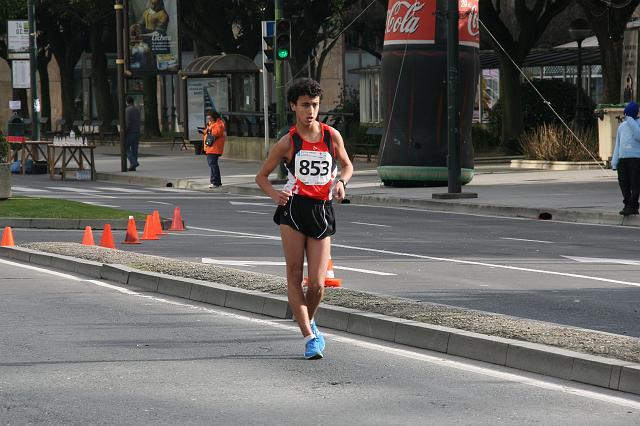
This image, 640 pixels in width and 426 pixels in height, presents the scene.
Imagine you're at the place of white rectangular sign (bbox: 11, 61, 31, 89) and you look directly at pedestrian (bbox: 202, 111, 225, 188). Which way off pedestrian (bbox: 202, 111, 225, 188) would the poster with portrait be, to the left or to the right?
left

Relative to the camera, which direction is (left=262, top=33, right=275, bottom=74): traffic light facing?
to the viewer's left

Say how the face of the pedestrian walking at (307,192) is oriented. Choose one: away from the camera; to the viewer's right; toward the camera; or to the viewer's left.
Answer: toward the camera

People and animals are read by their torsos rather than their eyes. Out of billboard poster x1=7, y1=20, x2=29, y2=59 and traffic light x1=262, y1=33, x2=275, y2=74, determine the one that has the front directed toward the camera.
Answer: the billboard poster

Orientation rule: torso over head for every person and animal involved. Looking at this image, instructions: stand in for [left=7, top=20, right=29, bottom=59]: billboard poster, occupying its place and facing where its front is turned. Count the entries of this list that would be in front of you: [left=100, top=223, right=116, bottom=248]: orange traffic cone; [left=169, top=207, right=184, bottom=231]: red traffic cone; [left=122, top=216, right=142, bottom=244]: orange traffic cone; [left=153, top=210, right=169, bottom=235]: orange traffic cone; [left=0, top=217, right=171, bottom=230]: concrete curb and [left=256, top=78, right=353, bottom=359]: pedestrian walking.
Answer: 6

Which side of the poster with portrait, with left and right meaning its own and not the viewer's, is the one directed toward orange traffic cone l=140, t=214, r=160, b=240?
front

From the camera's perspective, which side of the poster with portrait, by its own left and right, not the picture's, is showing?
front

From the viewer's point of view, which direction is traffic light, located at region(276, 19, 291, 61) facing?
toward the camera

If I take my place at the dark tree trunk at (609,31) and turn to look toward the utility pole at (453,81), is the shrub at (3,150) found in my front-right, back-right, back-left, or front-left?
front-right

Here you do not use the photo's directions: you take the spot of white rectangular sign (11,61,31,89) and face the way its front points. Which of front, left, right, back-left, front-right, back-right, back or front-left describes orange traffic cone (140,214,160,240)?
front

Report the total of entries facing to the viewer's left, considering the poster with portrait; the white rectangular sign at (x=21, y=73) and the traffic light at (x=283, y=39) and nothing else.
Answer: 0

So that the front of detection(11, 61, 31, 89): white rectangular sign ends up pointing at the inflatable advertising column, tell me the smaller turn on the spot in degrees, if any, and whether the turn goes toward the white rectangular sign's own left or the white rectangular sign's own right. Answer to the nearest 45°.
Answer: approximately 45° to the white rectangular sign's own left

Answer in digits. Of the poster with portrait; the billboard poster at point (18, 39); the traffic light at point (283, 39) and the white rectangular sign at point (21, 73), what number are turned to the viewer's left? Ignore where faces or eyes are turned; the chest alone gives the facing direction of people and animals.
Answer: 0

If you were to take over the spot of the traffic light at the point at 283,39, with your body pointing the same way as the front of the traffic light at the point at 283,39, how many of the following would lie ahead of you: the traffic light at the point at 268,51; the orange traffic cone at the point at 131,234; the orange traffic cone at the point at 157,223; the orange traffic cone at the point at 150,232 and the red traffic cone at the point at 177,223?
4

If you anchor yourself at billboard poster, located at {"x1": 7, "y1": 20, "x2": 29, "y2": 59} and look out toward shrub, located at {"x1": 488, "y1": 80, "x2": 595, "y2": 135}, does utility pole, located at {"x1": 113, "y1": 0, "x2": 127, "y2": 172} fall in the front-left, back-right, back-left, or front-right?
front-right

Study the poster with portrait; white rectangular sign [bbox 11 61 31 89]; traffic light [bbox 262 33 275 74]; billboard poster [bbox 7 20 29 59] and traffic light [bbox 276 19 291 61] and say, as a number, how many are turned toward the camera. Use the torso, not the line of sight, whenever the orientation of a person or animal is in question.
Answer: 4
